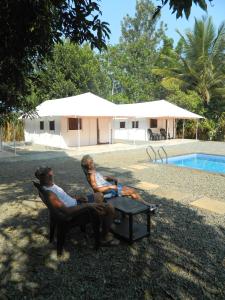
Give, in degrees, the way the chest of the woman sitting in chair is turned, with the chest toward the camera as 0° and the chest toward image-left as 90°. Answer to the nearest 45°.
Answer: approximately 270°

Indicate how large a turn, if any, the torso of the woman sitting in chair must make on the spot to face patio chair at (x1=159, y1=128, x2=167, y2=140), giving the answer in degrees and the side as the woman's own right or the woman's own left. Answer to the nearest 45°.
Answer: approximately 90° to the woman's own left

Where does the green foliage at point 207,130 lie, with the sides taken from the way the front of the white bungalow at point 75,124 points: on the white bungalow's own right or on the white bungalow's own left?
on the white bungalow's own left

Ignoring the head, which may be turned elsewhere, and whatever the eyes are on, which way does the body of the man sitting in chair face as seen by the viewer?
to the viewer's right

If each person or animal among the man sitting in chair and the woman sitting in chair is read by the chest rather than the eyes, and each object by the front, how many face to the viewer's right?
2

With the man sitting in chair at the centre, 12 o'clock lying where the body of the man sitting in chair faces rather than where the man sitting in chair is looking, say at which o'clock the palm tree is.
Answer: The palm tree is roughly at 10 o'clock from the man sitting in chair.

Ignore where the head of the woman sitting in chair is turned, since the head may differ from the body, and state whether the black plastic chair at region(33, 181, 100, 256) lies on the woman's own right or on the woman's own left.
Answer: on the woman's own right

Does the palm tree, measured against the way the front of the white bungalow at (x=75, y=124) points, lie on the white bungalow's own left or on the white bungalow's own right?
on the white bungalow's own left

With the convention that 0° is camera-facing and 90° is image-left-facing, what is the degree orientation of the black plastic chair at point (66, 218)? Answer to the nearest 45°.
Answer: approximately 270°
